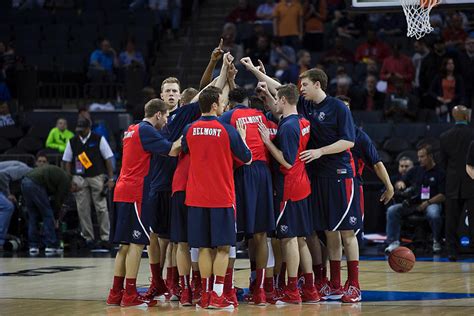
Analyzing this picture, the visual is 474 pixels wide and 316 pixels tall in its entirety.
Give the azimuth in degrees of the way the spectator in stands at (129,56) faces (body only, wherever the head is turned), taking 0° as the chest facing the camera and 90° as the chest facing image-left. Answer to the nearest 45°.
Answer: approximately 0°

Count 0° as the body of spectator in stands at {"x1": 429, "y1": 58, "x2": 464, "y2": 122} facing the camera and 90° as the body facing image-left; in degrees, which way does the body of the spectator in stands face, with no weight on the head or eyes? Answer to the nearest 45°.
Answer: approximately 0°

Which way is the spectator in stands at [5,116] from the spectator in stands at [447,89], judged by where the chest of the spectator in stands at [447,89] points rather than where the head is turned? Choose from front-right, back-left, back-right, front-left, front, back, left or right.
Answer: right

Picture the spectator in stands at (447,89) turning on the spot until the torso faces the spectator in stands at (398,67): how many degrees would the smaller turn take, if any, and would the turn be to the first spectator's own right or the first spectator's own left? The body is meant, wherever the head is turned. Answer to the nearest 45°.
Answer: approximately 135° to the first spectator's own right

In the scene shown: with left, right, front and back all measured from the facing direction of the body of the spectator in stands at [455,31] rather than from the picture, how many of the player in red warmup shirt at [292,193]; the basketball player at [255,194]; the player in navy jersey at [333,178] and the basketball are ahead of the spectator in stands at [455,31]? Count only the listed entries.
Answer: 4

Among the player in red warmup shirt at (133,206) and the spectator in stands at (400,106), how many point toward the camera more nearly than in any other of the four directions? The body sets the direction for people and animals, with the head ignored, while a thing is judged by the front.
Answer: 1

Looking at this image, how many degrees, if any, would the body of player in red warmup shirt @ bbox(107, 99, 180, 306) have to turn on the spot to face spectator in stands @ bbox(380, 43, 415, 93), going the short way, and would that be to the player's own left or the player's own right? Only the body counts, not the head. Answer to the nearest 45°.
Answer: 0° — they already face them

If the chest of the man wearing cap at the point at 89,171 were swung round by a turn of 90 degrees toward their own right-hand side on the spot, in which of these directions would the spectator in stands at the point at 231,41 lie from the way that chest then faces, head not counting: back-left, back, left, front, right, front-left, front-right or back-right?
back-right

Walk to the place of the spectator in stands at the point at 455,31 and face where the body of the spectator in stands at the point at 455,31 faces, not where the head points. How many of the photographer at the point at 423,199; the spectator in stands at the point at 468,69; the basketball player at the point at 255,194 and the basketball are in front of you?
4

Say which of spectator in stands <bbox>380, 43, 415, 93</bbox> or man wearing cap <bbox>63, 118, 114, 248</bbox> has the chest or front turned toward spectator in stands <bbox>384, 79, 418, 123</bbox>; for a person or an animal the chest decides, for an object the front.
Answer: spectator in stands <bbox>380, 43, 415, 93</bbox>
